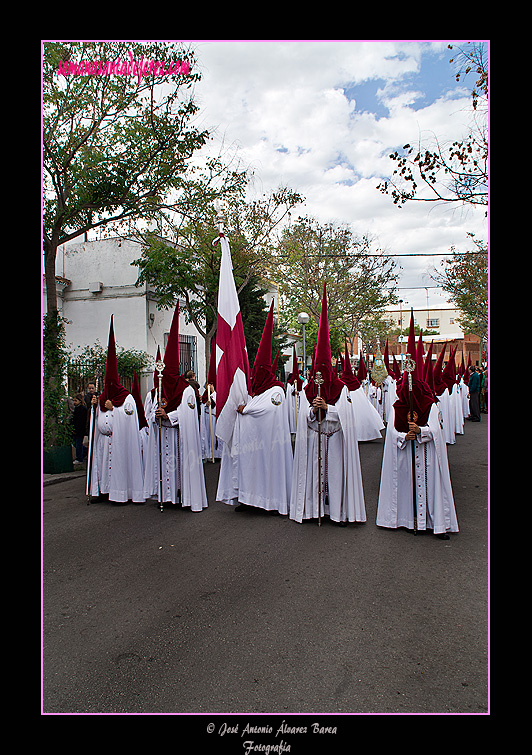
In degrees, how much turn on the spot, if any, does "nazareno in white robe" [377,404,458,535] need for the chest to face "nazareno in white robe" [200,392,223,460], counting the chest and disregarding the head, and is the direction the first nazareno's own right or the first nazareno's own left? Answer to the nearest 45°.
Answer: approximately 135° to the first nazareno's own right

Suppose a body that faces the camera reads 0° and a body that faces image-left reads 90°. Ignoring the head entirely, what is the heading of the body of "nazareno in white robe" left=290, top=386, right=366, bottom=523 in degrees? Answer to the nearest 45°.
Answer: approximately 0°

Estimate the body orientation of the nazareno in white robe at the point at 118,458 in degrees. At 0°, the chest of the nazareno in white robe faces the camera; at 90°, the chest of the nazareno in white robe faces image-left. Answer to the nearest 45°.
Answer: approximately 45°

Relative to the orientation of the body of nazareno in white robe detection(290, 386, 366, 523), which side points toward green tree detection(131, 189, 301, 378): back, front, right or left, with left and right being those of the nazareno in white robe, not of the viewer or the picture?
back

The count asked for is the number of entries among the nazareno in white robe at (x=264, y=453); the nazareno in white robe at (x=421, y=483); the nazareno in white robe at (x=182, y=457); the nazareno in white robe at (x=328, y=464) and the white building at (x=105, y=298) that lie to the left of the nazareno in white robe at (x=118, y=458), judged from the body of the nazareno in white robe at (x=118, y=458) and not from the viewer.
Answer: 4

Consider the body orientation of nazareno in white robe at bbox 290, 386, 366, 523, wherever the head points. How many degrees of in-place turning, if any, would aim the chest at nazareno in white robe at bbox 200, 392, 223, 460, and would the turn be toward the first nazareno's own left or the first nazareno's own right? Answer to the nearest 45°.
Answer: approximately 135° to the first nazareno's own right

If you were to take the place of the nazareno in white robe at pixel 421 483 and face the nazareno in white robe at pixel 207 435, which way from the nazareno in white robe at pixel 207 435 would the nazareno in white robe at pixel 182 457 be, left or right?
left

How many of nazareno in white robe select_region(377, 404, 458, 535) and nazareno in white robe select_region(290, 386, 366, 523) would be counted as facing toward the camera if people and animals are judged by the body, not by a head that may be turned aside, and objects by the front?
2

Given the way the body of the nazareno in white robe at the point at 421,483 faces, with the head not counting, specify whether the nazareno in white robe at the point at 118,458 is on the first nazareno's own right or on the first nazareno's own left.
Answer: on the first nazareno's own right
